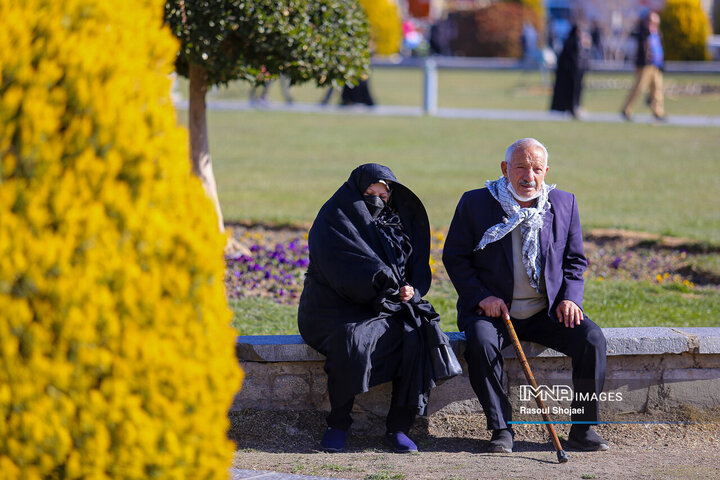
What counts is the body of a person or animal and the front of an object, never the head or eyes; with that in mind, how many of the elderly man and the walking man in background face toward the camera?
1

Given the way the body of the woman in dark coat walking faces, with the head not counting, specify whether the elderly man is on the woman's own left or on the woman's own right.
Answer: on the woman's own right

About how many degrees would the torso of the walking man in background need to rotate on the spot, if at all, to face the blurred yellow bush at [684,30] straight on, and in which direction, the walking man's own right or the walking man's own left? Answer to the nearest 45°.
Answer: approximately 90° to the walking man's own left

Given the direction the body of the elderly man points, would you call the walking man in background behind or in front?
behind

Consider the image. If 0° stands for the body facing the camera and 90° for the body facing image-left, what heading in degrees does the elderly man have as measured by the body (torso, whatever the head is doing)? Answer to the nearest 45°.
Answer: approximately 0°
